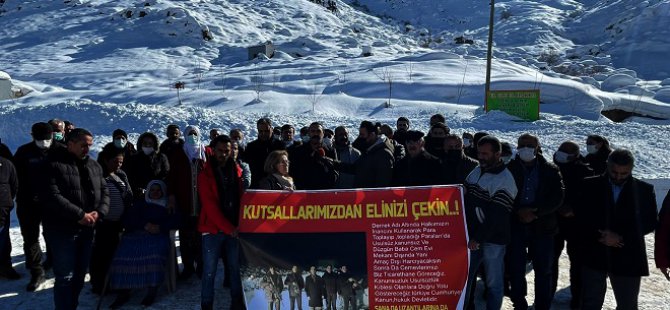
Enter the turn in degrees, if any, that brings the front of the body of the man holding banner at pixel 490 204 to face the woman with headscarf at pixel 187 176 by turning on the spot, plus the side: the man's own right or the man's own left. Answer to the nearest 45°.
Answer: approximately 45° to the man's own right

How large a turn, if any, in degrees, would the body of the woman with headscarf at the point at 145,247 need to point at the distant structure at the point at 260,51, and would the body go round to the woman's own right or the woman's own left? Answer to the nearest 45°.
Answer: approximately 180°

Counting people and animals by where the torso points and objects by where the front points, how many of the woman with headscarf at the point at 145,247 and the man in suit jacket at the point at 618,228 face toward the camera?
2

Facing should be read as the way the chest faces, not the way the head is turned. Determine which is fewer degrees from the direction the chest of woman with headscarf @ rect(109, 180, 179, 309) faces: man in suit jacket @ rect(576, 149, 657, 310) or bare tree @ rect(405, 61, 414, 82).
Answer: the man in suit jacket

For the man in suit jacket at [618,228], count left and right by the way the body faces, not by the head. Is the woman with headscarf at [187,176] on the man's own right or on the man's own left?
on the man's own right

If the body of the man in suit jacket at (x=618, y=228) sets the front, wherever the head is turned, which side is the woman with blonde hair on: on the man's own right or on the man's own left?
on the man's own right

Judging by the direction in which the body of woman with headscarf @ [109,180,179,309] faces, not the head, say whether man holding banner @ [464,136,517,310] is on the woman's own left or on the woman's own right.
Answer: on the woman's own left

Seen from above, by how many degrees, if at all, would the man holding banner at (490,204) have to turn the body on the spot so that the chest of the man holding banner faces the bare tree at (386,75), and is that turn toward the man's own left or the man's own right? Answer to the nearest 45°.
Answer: approximately 135° to the man's own right

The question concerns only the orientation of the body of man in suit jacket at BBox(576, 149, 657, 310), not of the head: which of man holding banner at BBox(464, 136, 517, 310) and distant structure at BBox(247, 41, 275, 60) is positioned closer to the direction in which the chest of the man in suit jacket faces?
the man holding banner

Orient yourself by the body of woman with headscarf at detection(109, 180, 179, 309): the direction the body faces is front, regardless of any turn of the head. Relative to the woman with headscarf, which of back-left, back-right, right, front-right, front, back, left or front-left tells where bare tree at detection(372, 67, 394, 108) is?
back-left

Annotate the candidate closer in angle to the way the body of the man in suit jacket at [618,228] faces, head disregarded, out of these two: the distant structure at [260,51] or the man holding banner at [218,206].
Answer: the man holding banner

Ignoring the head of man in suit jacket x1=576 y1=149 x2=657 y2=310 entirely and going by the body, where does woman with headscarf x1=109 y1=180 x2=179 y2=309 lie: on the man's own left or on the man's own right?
on the man's own right
